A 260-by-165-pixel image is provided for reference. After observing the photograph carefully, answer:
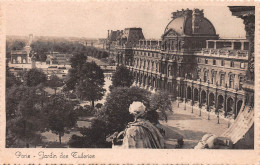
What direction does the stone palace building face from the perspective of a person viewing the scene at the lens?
facing the viewer and to the left of the viewer

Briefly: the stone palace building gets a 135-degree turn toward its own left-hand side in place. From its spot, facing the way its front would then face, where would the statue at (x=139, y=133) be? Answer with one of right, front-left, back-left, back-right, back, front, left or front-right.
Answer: right

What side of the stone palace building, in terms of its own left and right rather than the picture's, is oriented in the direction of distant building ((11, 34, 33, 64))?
right

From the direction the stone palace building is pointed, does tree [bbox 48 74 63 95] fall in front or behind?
in front

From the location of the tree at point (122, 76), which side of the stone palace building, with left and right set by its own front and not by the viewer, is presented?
front
